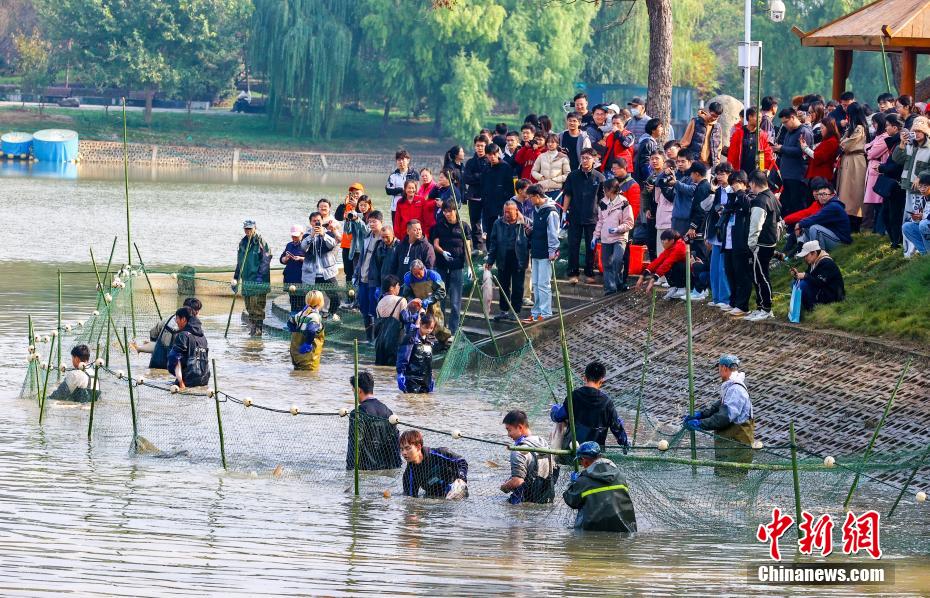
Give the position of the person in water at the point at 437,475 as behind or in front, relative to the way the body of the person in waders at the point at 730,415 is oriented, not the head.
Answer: in front

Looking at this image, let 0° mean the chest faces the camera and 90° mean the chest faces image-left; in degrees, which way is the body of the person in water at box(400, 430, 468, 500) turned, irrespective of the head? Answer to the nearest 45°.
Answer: approximately 45°

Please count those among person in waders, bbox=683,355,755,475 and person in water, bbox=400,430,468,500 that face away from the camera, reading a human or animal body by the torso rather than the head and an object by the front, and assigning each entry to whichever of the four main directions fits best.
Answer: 0

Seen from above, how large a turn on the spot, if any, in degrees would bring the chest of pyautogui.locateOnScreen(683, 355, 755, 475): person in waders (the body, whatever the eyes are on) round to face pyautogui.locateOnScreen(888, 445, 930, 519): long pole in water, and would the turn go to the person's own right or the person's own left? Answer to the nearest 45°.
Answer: approximately 135° to the person's own left

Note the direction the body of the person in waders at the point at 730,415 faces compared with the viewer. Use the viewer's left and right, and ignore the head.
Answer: facing to the left of the viewer

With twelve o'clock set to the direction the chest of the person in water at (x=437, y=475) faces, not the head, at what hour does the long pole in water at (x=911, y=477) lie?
The long pole in water is roughly at 8 o'clock from the person in water.

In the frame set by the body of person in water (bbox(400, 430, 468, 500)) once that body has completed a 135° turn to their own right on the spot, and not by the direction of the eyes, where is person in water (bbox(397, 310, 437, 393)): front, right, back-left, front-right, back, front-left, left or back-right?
front

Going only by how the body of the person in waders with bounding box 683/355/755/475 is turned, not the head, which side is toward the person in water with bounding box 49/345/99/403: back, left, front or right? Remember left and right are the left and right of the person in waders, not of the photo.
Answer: front

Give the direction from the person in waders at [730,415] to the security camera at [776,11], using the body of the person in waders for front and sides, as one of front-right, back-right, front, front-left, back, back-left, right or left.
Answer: right

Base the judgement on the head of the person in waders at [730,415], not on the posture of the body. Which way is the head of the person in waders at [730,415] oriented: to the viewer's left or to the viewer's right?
to the viewer's left

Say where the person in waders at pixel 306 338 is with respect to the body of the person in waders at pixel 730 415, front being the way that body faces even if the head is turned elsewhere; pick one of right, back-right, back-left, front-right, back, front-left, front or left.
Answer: front-right

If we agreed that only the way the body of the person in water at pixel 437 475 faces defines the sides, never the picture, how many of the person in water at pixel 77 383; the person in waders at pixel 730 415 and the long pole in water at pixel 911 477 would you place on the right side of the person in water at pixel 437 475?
1

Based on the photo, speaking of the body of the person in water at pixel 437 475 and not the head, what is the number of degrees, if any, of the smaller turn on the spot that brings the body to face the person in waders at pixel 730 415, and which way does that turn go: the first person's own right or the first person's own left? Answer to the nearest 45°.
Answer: approximately 135° to the first person's own left

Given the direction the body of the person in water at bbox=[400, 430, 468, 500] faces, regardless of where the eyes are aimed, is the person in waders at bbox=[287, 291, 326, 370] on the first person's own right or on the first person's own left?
on the first person's own right

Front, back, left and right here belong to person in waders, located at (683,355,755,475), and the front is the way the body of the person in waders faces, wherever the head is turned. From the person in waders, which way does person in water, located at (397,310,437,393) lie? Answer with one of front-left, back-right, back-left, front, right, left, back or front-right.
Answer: front-right
